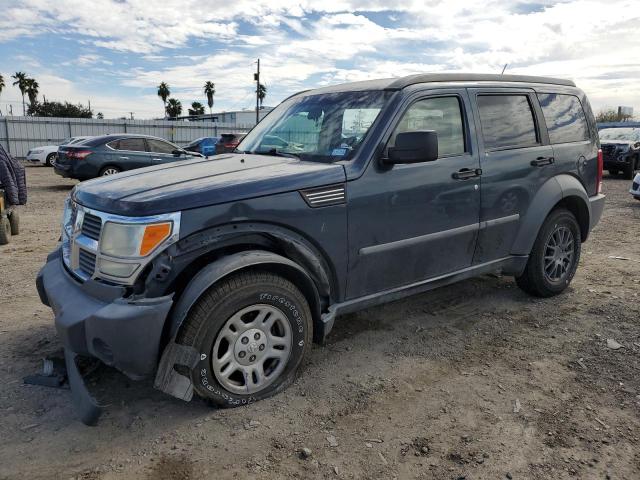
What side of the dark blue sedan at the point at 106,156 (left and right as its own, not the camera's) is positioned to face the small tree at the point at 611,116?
front

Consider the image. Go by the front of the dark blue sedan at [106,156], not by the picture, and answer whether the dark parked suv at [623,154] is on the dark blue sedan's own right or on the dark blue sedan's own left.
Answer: on the dark blue sedan's own right

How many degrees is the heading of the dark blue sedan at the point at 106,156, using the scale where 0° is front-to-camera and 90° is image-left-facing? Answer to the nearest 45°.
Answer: approximately 225°

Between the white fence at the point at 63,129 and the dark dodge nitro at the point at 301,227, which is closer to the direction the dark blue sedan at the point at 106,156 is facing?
the white fence

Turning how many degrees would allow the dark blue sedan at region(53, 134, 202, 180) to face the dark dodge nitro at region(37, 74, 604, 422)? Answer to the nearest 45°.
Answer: approximately 135° to its right

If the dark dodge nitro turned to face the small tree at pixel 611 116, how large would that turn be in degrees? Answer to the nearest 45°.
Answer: approximately 180°

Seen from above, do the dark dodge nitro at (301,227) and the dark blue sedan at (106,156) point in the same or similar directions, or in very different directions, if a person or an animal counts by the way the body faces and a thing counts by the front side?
very different directions

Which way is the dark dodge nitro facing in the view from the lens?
facing the viewer and to the left of the viewer

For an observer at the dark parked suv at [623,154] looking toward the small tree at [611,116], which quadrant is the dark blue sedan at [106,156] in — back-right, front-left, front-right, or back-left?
back-left

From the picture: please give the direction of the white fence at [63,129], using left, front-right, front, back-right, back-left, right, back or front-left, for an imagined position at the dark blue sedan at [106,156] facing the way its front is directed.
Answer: front-left
